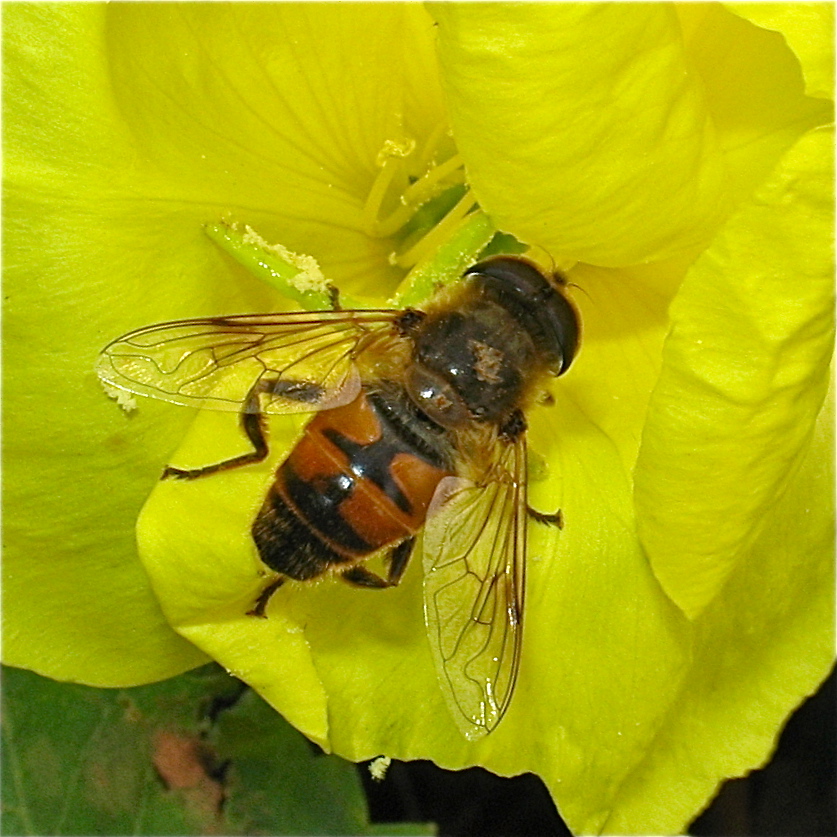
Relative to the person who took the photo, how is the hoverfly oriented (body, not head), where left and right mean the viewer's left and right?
facing away from the viewer and to the right of the viewer
